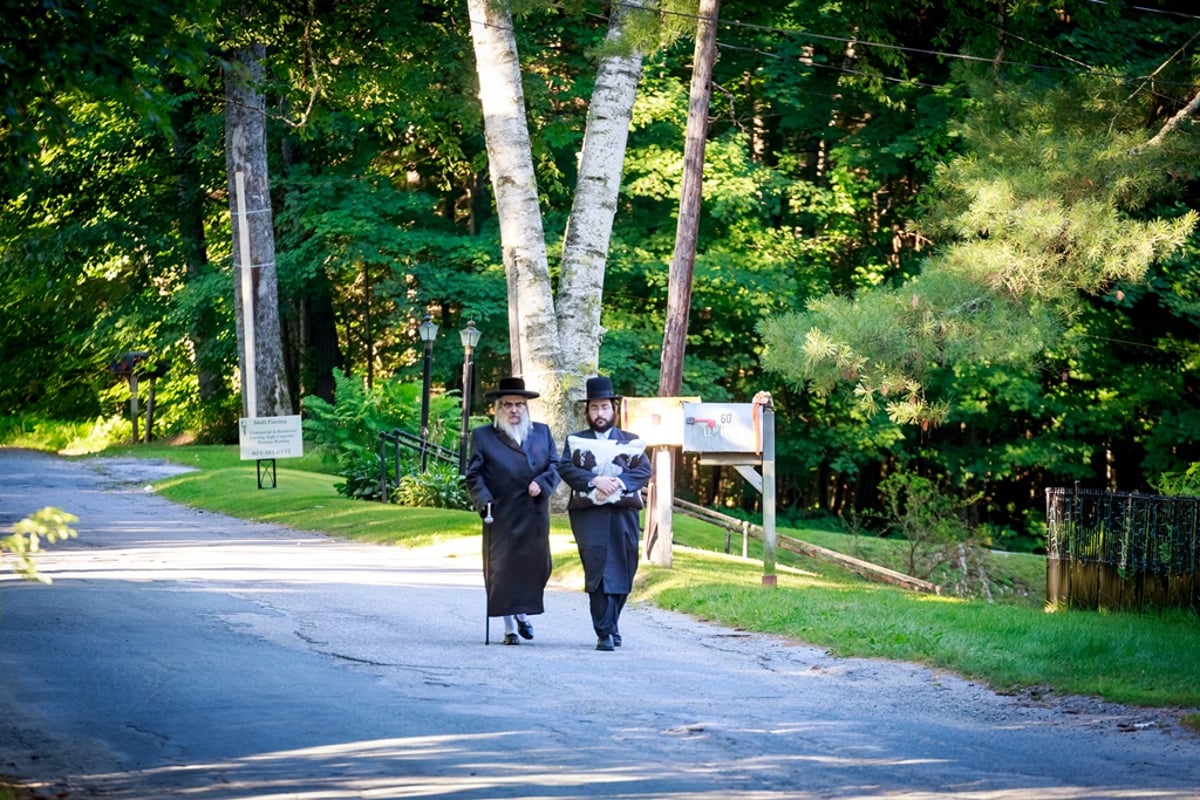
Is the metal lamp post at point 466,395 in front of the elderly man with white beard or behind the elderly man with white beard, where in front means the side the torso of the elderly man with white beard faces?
behind

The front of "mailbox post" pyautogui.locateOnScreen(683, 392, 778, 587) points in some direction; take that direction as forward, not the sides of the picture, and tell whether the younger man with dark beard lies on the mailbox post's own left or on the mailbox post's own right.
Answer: on the mailbox post's own left

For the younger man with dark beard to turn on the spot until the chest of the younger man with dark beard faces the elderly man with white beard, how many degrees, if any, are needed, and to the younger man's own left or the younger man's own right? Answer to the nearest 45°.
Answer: approximately 90° to the younger man's own right

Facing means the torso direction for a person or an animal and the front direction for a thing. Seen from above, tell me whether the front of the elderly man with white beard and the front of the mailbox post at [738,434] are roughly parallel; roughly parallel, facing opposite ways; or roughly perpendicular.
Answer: roughly perpendicular

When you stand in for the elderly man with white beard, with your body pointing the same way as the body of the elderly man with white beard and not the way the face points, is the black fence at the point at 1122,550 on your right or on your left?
on your left

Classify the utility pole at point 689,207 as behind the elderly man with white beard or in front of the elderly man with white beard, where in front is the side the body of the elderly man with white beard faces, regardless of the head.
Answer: behind

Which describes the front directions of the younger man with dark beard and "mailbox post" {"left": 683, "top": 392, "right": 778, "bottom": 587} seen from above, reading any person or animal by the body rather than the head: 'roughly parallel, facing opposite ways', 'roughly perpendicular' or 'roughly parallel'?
roughly perpendicular

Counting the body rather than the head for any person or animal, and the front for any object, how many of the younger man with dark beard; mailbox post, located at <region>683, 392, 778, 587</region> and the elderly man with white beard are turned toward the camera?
2

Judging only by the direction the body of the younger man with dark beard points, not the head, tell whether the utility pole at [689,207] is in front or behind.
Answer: behind

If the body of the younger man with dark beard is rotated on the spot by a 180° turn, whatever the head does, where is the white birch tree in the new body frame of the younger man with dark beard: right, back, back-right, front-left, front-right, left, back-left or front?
front

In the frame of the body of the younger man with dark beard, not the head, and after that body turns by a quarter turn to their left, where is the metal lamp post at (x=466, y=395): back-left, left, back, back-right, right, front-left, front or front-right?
left

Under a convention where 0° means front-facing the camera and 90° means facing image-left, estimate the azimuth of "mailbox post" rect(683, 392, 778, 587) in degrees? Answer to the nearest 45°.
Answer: approximately 90°

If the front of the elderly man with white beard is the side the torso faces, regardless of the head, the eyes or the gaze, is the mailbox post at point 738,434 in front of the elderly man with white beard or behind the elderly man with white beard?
behind

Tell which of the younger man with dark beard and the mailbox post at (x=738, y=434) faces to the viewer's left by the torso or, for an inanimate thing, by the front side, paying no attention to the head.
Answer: the mailbox post

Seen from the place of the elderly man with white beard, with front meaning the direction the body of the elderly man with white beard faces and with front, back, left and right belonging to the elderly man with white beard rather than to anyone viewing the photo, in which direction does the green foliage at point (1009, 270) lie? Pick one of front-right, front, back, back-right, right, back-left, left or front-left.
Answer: back-left
